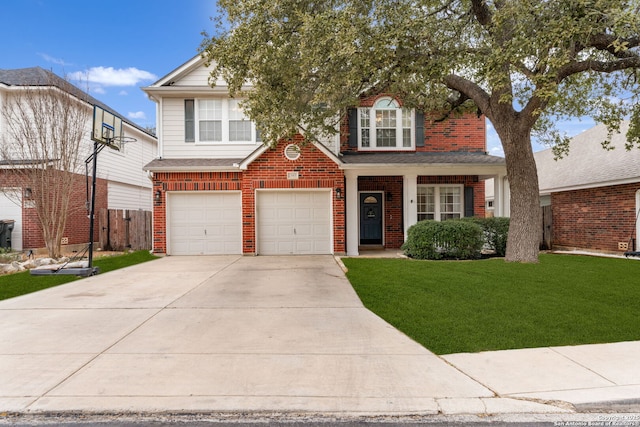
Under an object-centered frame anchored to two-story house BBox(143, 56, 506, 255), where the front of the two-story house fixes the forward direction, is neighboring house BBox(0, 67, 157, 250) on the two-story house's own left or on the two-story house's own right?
on the two-story house's own right

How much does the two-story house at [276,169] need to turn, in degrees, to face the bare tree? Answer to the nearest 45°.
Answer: approximately 90° to its right

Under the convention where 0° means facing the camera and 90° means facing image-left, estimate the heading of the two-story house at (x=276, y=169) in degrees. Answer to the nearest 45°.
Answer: approximately 0°

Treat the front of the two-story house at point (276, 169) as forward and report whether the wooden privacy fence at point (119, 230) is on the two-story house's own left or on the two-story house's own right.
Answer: on the two-story house's own right

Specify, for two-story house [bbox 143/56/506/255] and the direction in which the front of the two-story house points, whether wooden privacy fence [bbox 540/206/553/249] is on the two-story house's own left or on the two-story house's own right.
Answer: on the two-story house's own left

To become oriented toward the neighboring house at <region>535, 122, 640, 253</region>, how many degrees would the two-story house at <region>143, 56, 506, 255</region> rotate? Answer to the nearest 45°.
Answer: approximately 90° to its left

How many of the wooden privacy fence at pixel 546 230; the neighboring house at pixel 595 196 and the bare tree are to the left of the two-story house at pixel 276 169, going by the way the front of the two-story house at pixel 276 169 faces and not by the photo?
2

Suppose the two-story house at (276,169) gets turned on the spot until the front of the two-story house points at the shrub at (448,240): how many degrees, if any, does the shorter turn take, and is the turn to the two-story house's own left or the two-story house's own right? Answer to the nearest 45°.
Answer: approximately 90° to the two-story house's own left

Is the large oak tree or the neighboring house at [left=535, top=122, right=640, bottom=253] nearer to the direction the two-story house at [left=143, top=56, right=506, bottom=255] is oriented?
the large oak tree
